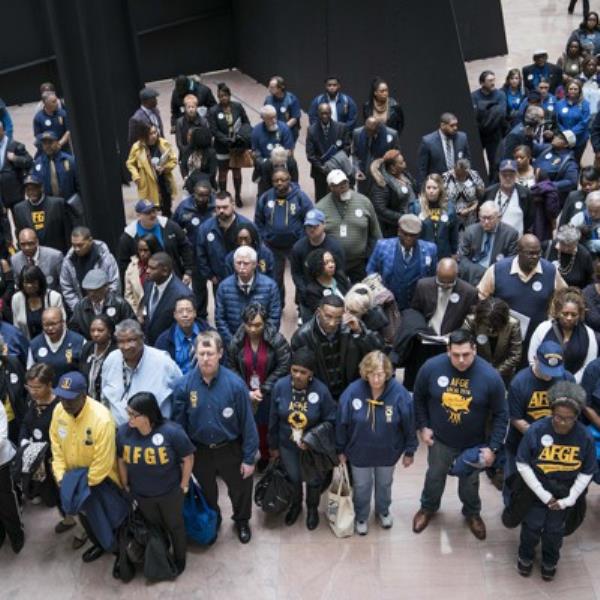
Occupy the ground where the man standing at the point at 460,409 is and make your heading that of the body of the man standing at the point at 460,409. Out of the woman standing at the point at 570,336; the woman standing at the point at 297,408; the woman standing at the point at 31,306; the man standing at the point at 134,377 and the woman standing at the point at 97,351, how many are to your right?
4

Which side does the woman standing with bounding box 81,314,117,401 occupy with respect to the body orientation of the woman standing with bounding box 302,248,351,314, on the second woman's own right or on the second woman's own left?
on the second woman's own right

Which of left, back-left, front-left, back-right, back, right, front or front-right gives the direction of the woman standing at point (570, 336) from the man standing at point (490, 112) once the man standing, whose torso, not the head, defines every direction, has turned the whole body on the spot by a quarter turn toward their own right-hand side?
front-left

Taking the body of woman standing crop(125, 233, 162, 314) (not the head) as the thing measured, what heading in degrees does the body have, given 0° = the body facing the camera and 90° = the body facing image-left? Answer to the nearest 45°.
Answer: approximately 0°

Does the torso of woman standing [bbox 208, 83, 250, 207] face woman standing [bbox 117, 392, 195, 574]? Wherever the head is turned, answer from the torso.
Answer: yes

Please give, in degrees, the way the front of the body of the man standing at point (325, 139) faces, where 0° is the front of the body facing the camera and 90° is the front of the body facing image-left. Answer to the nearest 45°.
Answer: approximately 0°

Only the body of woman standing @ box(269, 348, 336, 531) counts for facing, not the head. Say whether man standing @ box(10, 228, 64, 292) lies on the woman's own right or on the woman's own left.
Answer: on the woman's own right

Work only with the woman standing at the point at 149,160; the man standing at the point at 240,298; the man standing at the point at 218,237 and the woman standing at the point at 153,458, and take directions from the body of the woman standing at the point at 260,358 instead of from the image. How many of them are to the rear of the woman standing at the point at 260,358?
3

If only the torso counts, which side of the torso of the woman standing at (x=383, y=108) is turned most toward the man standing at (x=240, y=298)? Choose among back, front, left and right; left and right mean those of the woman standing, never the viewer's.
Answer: front

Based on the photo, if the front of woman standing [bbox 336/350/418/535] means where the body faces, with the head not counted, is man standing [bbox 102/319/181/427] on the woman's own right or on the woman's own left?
on the woman's own right

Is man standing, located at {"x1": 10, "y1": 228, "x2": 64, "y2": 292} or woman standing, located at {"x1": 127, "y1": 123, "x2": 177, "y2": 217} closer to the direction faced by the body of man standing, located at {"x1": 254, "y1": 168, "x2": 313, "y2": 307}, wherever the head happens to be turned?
the man standing
